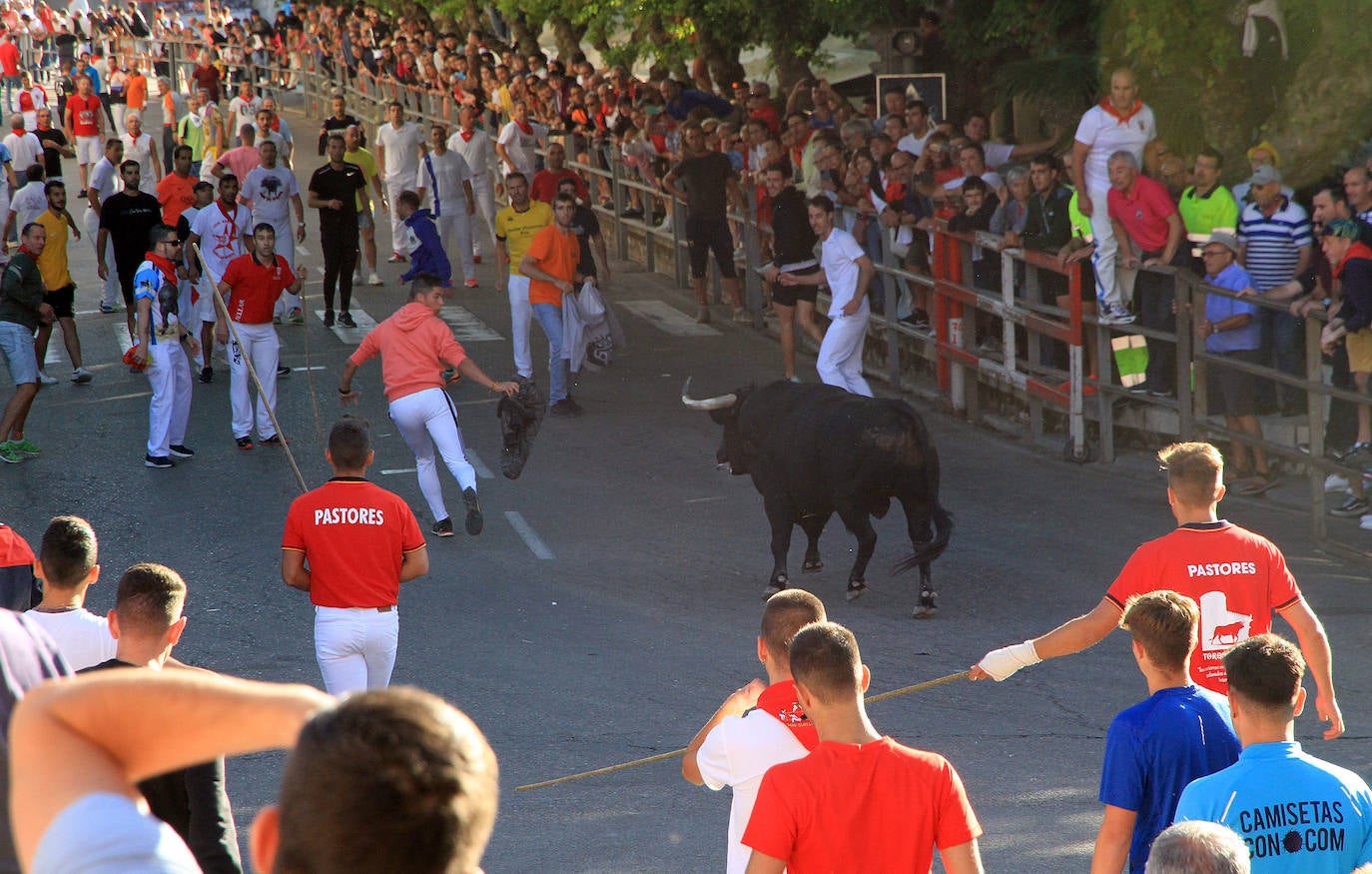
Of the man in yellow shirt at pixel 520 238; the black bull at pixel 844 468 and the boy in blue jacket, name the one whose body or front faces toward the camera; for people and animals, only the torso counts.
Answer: the man in yellow shirt

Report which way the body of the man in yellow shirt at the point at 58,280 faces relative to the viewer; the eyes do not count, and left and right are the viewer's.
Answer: facing the viewer and to the right of the viewer

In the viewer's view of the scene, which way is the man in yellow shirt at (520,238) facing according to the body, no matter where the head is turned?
toward the camera

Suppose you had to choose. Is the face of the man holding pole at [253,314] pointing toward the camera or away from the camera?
toward the camera

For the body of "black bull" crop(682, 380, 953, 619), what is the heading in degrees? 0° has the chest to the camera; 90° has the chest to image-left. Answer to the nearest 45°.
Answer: approximately 135°

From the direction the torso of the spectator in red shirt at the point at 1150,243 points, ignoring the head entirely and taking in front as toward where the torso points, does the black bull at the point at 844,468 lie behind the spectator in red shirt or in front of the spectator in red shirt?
in front

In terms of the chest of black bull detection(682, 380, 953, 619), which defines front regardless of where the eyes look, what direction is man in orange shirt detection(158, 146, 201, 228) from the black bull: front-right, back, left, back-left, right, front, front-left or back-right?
front

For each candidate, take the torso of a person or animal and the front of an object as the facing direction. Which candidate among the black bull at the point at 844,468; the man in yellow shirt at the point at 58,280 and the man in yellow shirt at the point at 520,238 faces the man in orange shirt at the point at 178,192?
the black bull

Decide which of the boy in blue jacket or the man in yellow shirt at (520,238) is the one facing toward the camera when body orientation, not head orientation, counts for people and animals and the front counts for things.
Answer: the man in yellow shirt

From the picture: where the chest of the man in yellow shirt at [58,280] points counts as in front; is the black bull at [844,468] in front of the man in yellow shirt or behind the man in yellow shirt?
in front

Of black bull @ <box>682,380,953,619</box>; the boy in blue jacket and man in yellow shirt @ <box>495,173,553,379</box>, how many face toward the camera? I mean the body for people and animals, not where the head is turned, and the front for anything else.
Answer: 1

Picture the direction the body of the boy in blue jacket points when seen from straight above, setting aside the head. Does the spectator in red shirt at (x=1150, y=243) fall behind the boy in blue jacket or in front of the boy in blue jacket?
behind
